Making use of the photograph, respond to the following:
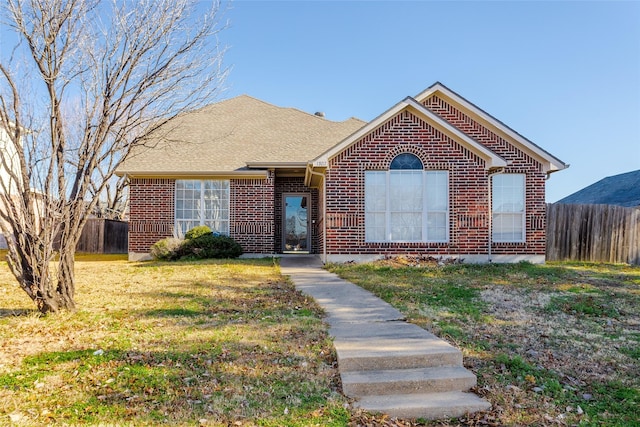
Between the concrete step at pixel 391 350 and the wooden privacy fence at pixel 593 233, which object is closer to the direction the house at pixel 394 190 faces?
the concrete step

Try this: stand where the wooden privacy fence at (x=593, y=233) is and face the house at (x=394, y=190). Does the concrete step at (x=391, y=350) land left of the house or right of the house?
left

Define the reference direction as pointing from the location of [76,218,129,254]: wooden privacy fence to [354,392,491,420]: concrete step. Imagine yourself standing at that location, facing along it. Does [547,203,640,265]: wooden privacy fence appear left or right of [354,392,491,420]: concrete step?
left

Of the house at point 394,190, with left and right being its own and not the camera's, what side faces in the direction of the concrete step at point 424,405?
front

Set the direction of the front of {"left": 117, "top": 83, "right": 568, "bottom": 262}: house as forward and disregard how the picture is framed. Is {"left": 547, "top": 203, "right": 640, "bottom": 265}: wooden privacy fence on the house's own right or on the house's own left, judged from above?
on the house's own left

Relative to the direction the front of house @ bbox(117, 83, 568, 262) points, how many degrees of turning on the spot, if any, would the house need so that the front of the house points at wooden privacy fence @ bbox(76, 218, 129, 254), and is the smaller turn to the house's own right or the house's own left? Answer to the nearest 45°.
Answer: approximately 135° to the house's own right

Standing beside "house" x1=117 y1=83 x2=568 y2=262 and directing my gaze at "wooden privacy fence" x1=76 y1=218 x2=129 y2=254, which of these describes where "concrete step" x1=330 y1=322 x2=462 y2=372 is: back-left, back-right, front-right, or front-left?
back-left

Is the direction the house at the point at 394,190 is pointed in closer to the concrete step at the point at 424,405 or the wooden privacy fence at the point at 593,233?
the concrete step

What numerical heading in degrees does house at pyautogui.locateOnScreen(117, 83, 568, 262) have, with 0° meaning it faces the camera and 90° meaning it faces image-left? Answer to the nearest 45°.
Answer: approximately 0°

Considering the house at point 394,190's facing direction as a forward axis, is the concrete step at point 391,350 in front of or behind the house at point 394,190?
in front
